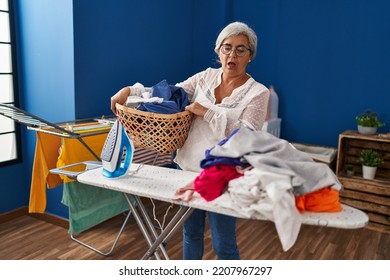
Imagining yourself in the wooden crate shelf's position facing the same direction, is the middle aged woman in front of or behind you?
in front

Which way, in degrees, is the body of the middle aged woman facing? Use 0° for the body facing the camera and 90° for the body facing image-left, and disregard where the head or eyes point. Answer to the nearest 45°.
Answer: approximately 0°

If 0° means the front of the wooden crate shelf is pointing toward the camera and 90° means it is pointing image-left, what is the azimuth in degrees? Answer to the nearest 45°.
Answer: approximately 45°
